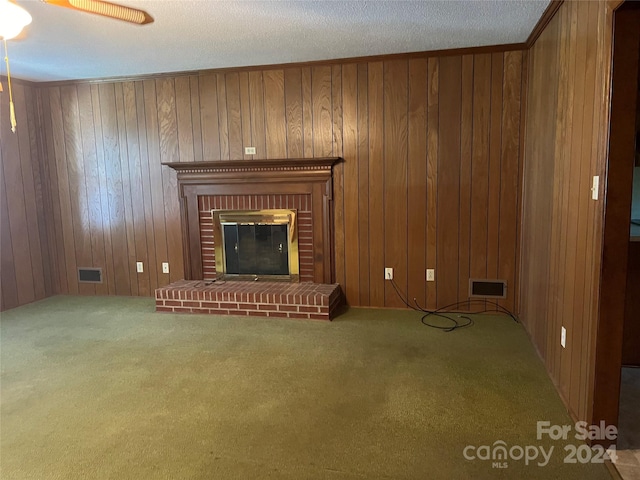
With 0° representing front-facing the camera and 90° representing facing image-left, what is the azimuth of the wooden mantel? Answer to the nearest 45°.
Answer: approximately 0°

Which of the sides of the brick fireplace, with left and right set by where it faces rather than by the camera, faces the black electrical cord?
left

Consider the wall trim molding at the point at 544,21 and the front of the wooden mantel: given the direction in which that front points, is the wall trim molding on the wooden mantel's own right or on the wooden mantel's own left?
on the wooden mantel's own left

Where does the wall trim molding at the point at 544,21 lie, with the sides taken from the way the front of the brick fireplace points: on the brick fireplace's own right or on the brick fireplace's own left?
on the brick fireplace's own left

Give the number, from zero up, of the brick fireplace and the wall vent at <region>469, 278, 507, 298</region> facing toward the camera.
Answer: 2

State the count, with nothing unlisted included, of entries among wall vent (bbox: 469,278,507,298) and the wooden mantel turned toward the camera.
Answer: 2

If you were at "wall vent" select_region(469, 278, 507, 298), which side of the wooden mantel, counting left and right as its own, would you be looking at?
left

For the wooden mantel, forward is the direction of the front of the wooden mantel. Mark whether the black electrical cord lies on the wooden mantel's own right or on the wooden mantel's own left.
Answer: on the wooden mantel's own left

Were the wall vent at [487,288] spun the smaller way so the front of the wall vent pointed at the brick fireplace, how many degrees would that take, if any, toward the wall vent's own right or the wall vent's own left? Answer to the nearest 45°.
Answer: approximately 90° to the wall vent's own right

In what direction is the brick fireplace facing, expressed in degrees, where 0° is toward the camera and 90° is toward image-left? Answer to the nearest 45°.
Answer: approximately 0°
